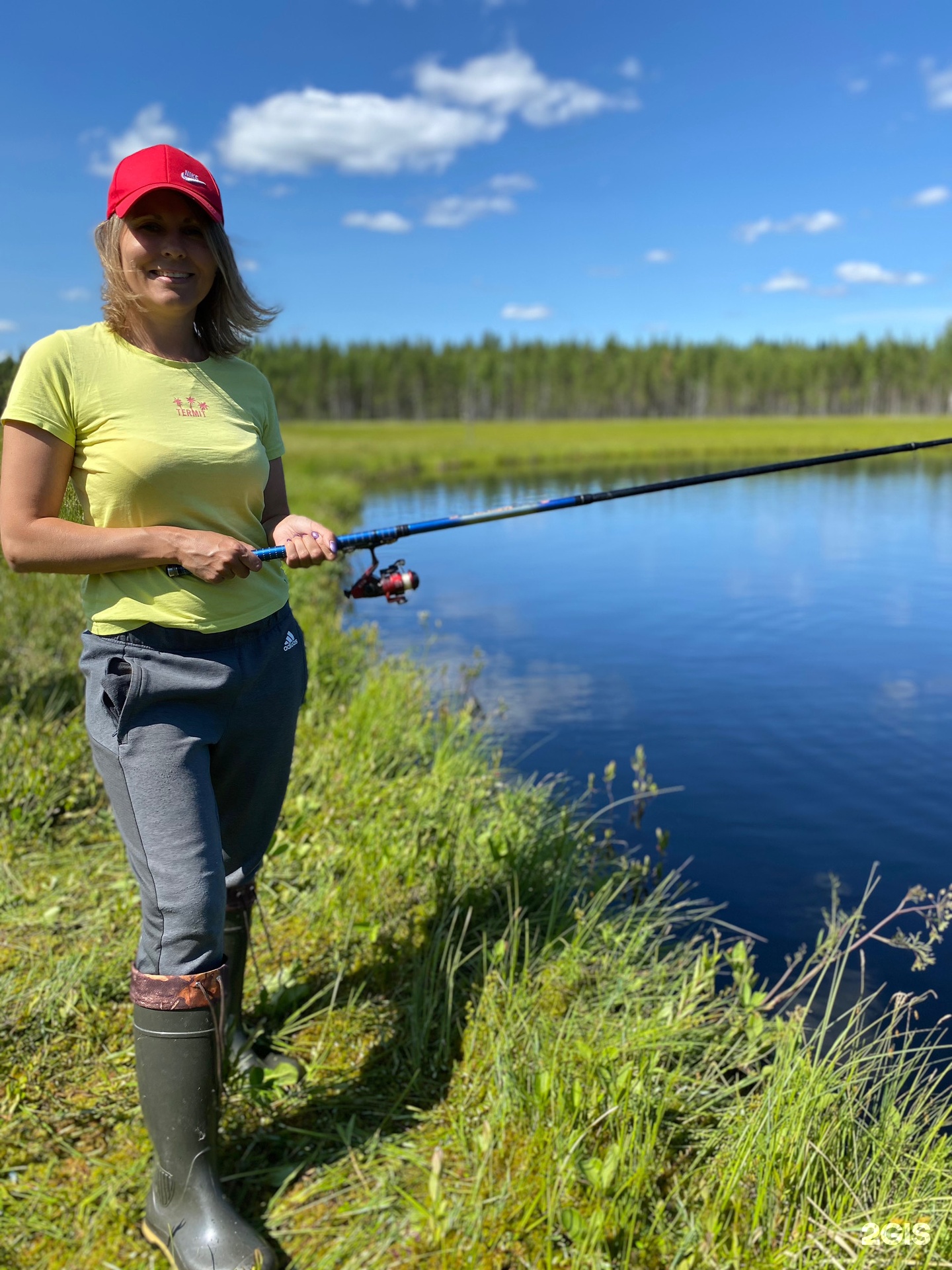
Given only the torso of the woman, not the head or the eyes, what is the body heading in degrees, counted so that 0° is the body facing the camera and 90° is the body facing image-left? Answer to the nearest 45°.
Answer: approximately 315°
